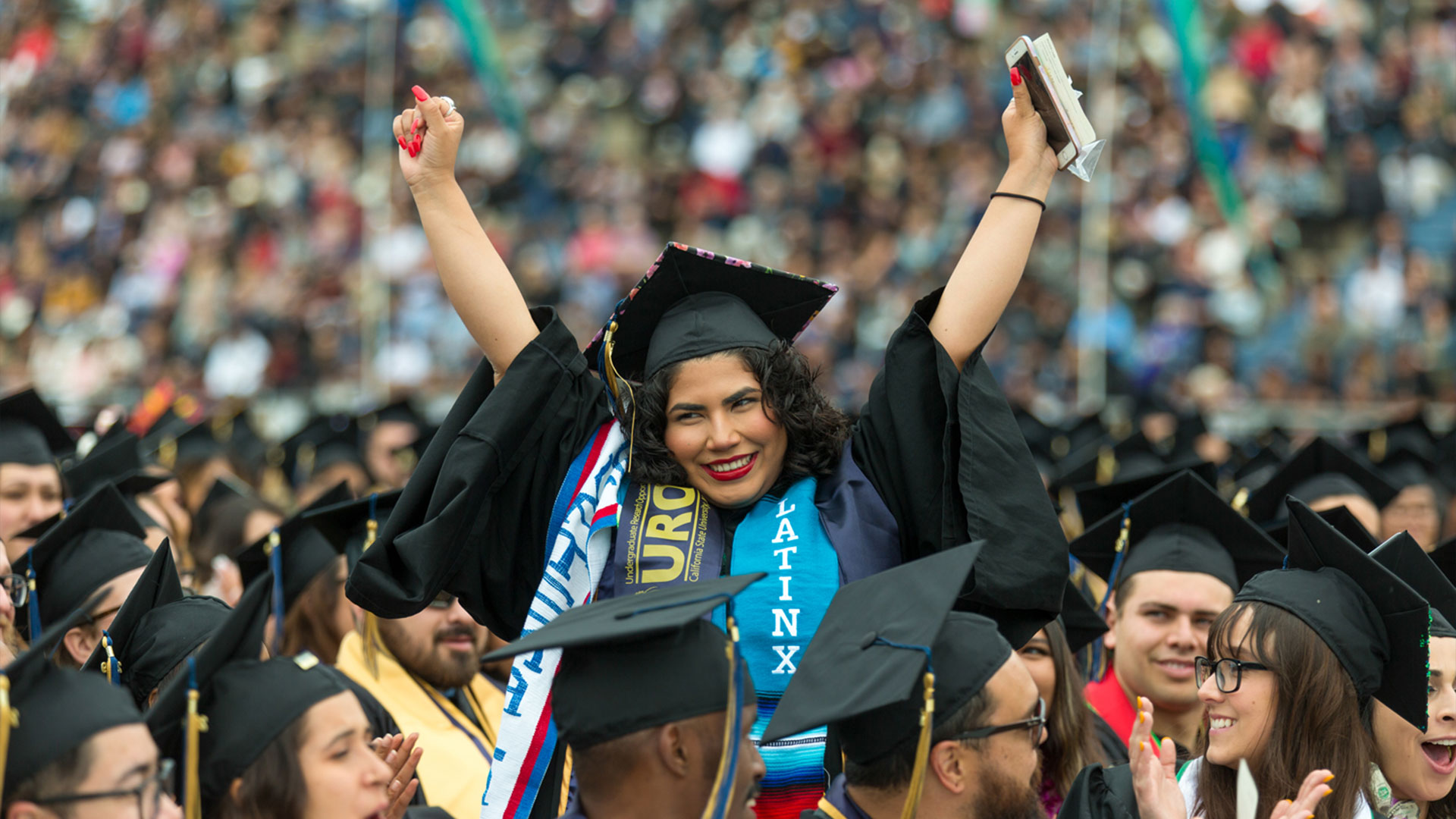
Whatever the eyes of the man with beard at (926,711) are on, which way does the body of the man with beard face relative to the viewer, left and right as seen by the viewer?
facing to the right of the viewer

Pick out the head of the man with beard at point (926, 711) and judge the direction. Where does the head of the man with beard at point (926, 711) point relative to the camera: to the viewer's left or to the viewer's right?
to the viewer's right

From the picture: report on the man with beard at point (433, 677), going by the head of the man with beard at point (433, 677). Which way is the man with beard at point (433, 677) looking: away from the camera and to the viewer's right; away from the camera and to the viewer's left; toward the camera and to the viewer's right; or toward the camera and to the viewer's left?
toward the camera and to the viewer's right

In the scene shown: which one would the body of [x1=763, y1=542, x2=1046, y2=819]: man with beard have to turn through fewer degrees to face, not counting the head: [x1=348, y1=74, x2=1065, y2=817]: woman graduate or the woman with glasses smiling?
the woman with glasses smiling

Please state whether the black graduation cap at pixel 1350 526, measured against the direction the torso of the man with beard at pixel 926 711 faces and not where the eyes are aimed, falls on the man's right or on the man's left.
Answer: on the man's left

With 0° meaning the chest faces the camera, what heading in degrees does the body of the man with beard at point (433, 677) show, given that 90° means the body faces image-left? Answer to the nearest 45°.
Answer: approximately 315°

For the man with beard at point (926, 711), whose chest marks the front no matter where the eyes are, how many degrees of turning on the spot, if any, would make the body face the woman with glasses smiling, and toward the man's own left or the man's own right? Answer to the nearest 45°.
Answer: approximately 45° to the man's own left

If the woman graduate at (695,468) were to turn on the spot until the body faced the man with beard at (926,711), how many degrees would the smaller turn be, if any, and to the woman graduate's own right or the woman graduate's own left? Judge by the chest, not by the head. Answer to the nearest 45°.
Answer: approximately 45° to the woman graduate's own left

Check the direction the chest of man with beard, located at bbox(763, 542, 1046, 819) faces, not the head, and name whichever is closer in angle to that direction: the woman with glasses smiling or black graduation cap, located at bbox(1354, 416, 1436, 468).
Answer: the woman with glasses smiling

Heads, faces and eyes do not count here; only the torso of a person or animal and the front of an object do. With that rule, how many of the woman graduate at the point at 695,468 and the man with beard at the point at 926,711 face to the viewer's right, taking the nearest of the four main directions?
1

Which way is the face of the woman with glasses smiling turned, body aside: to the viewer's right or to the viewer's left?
to the viewer's left

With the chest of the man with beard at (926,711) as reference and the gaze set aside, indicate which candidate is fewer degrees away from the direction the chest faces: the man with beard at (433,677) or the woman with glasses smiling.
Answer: the woman with glasses smiling
